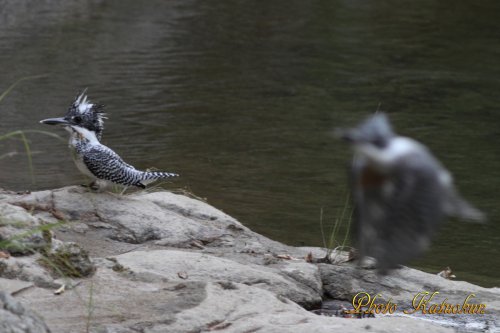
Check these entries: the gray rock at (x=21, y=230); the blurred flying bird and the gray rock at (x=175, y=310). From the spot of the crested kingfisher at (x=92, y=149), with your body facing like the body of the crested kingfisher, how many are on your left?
3

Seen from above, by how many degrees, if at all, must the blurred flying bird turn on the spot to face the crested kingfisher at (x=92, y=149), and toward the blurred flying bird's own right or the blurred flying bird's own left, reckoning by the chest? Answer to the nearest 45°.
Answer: approximately 45° to the blurred flying bird's own right

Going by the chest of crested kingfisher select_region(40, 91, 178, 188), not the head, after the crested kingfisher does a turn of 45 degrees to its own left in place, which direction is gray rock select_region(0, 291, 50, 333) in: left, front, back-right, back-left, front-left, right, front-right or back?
front-left

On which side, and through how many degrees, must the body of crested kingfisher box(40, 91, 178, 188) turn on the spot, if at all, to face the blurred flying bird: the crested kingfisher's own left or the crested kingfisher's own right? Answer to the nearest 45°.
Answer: approximately 180°

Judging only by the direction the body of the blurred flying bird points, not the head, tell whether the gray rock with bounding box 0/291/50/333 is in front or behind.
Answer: in front

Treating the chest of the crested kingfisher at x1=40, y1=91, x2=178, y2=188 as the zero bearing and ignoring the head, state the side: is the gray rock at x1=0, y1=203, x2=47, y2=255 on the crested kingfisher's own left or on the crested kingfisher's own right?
on the crested kingfisher's own left

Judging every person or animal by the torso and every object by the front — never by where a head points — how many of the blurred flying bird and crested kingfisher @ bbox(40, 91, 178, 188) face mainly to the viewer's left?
2

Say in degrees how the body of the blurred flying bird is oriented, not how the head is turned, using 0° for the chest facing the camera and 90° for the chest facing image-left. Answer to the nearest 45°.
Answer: approximately 90°

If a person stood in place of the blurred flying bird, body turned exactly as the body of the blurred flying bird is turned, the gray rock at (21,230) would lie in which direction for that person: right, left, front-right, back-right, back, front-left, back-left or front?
front-right

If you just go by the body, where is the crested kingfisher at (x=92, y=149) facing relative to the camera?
to the viewer's left

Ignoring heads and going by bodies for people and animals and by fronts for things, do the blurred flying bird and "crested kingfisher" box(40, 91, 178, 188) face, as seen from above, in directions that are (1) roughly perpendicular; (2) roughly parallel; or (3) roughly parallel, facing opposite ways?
roughly parallel
